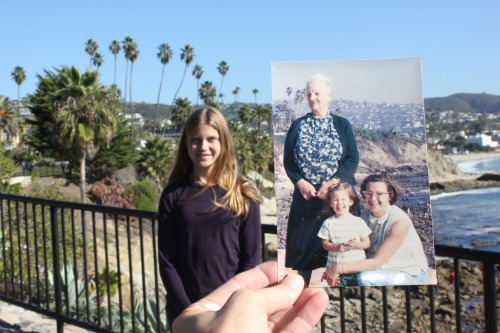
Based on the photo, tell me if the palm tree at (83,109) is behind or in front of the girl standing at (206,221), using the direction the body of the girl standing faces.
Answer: behind

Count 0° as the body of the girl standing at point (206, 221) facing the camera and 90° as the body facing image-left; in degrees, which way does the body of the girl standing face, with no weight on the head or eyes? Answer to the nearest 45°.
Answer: approximately 0°

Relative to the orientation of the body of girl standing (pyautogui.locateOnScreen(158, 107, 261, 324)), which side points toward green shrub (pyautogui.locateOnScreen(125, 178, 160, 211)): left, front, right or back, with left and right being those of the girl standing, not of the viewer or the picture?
back

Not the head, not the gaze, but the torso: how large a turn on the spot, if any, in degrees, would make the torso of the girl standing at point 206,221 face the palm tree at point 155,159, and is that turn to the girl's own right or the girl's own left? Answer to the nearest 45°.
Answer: approximately 180°
